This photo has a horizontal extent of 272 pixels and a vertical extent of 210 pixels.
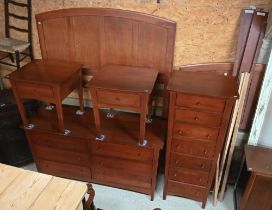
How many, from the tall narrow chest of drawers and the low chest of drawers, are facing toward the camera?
2

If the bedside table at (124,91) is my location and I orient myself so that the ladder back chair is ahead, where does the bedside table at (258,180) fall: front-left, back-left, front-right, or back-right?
back-right

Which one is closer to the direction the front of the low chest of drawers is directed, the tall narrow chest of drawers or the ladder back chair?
the tall narrow chest of drawers

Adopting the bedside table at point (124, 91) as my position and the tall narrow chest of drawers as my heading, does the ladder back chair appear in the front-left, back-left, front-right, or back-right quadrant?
back-left

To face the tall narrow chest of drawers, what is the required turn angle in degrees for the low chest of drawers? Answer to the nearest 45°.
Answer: approximately 45° to its left

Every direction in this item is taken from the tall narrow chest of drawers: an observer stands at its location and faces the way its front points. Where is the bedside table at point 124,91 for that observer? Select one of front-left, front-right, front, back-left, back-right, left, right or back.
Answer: right

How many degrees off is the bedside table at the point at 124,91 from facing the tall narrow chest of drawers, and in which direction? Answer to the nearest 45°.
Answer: approximately 90° to its left

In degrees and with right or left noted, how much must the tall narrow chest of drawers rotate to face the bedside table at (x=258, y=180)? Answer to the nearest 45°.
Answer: approximately 90° to its left
